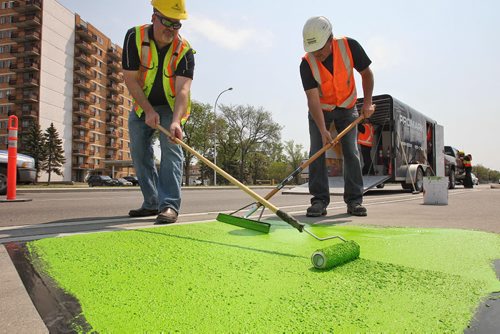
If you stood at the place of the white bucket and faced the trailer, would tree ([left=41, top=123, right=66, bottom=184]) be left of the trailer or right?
left

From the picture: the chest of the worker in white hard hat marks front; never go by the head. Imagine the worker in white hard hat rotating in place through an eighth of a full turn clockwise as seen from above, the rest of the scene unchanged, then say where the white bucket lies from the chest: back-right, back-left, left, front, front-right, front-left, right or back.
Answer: back

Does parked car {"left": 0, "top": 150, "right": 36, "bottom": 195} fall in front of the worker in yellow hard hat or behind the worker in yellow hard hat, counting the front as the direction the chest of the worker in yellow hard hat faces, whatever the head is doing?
behind

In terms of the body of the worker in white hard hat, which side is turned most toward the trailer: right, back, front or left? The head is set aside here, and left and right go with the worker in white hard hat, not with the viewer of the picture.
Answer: back

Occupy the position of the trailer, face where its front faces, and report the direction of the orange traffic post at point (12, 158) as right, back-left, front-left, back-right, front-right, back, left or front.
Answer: back

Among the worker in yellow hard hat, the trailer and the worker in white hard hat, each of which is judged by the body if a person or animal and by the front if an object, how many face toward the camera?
2

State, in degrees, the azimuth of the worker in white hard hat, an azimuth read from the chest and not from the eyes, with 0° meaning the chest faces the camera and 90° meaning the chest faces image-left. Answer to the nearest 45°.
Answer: approximately 0°

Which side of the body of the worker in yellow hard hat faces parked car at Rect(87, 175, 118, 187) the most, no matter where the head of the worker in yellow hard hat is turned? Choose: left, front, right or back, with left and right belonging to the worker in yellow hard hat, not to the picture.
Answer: back

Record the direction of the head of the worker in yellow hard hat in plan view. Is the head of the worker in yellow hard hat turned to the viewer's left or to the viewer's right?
to the viewer's right

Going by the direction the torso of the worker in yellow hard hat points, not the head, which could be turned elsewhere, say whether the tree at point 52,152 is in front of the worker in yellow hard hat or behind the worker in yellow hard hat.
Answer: behind

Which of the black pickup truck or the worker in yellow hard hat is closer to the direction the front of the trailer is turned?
the black pickup truck

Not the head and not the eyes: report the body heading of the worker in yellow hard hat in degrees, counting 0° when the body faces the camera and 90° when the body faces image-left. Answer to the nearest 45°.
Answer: approximately 0°
